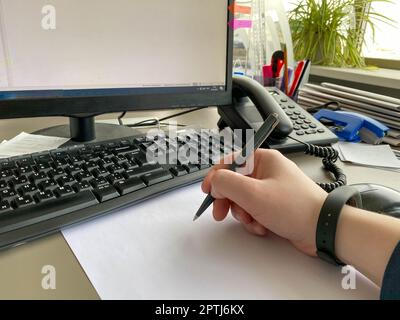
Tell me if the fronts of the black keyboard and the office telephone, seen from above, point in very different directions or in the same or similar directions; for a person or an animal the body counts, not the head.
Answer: same or similar directions

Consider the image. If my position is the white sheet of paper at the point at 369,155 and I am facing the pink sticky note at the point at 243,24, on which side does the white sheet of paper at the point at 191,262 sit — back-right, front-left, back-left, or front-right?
back-left

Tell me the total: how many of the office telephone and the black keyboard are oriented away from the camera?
0

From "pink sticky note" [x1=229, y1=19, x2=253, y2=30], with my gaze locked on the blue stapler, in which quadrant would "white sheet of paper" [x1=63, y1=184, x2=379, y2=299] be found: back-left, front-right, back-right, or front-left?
front-right

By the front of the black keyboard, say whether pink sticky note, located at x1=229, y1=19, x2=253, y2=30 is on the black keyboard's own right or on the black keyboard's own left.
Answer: on the black keyboard's own left

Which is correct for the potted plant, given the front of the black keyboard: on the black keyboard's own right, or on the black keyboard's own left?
on the black keyboard's own left

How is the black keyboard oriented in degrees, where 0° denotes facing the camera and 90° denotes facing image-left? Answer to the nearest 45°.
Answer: approximately 315°

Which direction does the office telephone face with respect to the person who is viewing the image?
facing the viewer and to the right of the viewer
